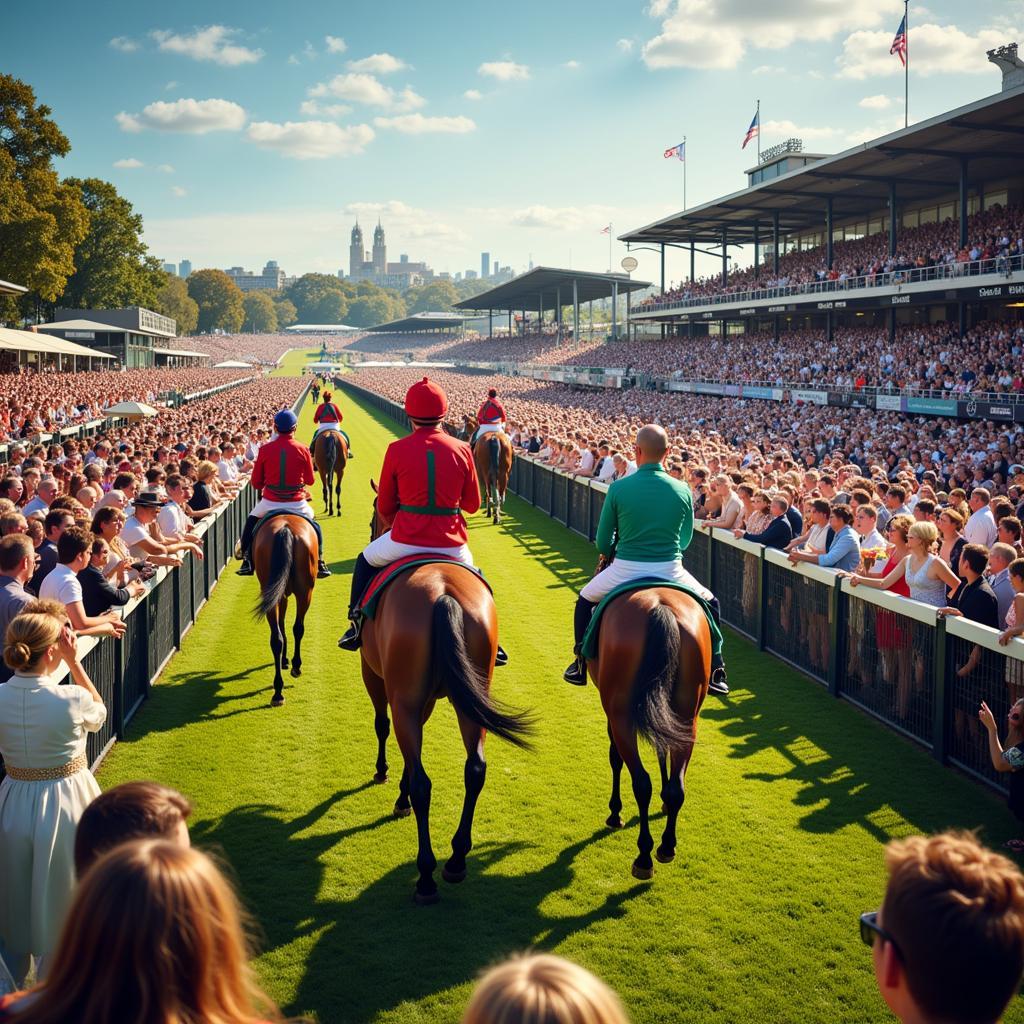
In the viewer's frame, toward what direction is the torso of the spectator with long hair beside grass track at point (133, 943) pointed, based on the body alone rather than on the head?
away from the camera

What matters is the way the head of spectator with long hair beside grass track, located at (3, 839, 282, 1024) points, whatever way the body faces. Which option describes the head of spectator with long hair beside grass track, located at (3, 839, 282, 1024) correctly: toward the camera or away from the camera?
away from the camera

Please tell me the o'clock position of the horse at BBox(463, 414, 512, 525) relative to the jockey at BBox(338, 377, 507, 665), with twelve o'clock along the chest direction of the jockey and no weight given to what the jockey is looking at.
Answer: The horse is roughly at 12 o'clock from the jockey.

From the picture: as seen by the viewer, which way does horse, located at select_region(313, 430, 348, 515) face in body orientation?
away from the camera

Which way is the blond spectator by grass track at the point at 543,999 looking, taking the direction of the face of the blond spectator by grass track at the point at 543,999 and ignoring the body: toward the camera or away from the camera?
away from the camera

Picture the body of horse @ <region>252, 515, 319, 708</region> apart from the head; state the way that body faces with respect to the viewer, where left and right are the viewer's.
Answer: facing away from the viewer

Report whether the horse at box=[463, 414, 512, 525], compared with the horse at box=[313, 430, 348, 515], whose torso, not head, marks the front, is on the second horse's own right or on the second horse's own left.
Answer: on the second horse's own right

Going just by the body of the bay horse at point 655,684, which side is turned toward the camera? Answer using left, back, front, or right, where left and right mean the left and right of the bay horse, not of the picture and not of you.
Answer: back

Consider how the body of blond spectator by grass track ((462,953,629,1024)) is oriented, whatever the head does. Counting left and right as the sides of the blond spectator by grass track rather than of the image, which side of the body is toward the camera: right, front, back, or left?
back

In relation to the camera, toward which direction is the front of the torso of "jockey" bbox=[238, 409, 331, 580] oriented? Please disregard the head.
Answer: away from the camera

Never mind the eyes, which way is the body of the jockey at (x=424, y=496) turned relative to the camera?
away from the camera

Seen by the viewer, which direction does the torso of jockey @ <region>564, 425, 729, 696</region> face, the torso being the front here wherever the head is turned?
away from the camera
